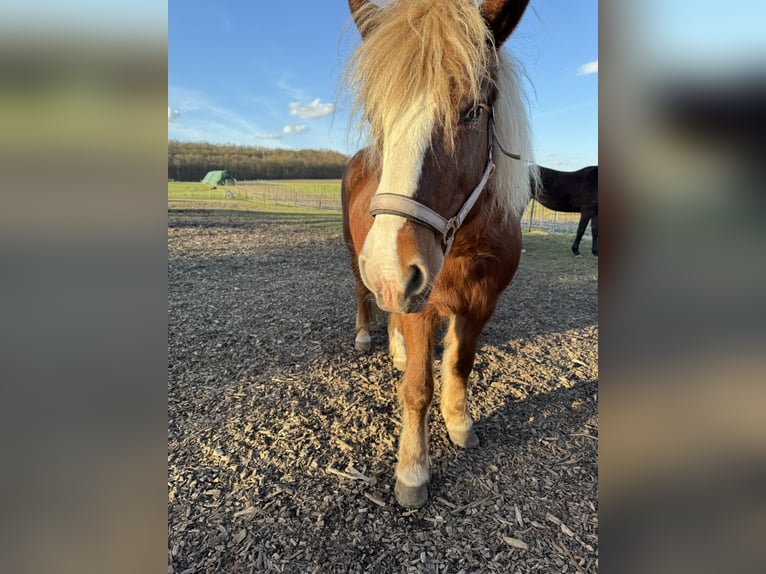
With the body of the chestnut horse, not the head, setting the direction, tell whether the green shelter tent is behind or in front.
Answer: behind

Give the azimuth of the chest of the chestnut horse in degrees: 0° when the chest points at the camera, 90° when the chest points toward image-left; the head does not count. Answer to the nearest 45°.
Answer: approximately 0°

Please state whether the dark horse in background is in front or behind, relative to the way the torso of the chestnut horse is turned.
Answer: behind

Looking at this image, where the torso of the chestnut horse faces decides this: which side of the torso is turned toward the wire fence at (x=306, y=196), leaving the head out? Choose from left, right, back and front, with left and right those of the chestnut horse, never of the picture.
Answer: back
